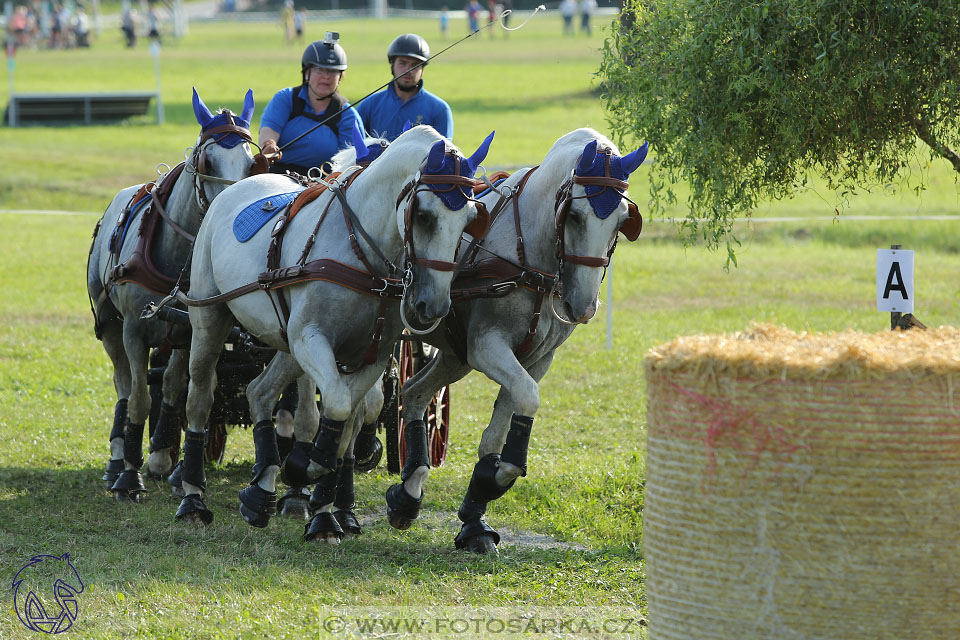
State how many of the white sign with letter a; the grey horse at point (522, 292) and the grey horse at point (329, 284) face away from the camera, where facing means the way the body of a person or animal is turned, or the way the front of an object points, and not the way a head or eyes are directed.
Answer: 0

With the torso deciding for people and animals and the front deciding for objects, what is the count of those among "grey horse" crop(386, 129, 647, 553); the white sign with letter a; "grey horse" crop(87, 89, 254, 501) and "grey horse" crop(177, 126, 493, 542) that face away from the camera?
0

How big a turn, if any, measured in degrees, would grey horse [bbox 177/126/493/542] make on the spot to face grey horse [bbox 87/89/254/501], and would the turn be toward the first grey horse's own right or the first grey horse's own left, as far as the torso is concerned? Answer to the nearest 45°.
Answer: approximately 180°

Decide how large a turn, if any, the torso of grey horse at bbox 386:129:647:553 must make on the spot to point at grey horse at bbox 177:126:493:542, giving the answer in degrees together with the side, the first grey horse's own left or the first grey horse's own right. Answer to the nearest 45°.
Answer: approximately 135° to the first grey horse's own right

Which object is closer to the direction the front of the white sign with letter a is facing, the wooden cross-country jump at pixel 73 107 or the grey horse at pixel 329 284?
the grey horse

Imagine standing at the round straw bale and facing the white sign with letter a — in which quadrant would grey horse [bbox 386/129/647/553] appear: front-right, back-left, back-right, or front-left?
front-left

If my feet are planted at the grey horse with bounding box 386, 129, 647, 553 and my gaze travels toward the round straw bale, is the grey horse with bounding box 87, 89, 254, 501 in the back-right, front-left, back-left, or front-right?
back-right

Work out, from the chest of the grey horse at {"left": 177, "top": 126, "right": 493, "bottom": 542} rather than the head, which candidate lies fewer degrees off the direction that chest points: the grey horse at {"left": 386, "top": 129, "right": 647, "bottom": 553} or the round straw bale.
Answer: the round straw bale

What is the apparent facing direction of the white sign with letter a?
toward the camera

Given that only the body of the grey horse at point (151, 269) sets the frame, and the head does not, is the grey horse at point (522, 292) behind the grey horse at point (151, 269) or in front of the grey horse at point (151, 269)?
in front

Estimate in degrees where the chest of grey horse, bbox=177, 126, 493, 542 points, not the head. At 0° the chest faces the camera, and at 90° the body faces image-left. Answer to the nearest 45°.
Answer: approximately 315°

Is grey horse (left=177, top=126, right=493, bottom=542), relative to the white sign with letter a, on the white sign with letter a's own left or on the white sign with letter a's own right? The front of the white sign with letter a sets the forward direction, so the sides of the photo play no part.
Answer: on the white sign with letter a's own right

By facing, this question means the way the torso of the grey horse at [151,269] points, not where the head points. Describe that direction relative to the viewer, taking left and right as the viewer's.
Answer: facing the viewer and to the right of the viewer

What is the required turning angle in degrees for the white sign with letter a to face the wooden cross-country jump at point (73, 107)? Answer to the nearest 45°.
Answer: approximately 135° to its right

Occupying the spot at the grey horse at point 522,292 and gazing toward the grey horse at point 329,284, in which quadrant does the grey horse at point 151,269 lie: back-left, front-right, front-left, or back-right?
front-right

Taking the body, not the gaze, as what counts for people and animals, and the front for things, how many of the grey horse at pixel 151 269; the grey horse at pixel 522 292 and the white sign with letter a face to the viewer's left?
0

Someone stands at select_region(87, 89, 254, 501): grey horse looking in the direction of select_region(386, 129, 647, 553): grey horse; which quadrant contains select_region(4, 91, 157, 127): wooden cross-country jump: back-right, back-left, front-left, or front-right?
back-left
